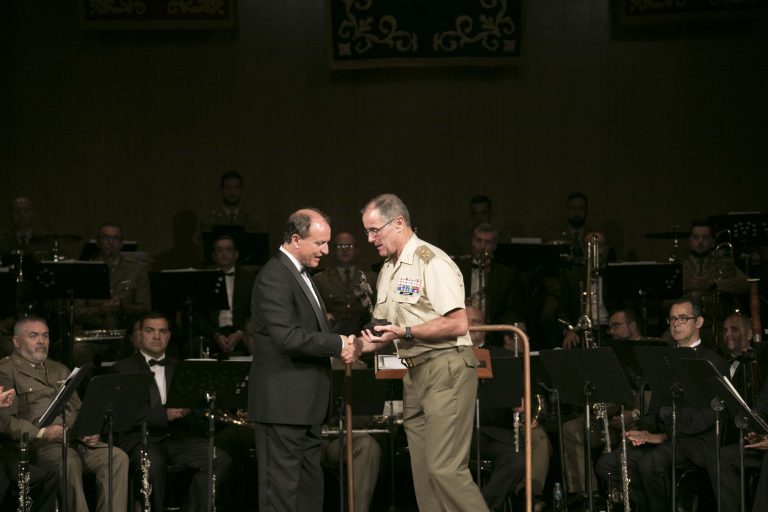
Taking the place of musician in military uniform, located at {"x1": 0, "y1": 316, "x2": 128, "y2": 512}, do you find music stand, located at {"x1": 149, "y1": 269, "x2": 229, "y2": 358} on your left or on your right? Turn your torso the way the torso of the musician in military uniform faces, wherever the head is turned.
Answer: on your left

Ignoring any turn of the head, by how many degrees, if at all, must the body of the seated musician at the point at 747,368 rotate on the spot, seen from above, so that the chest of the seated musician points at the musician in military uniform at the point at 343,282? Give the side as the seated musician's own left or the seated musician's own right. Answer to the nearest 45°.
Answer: approximately 90° to the seated musician's own right

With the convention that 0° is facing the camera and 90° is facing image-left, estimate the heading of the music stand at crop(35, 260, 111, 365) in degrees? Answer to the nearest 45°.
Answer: approximately 180°

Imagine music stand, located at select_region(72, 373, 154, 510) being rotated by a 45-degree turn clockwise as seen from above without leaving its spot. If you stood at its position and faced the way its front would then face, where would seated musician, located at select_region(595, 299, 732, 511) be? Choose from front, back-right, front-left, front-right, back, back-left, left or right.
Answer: right

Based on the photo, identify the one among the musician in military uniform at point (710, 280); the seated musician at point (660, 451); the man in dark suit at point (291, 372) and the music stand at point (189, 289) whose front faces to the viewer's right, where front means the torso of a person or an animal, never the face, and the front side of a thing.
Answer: the man in dark suit

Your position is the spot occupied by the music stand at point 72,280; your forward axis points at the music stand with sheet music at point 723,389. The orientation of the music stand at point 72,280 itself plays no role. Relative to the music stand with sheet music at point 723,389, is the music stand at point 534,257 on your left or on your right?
left

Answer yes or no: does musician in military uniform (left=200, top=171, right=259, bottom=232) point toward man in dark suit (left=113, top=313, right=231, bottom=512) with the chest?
yes

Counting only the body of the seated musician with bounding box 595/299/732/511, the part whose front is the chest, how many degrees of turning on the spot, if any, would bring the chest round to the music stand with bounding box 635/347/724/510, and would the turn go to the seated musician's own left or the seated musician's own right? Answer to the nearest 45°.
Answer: approximately 45° to the seated musician's own left

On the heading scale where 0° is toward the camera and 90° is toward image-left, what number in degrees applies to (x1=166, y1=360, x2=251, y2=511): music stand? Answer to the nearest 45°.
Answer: approximately 180°

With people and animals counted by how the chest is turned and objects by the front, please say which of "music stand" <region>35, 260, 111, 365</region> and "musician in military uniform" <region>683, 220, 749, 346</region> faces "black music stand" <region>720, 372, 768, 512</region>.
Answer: the musician in military uniform
